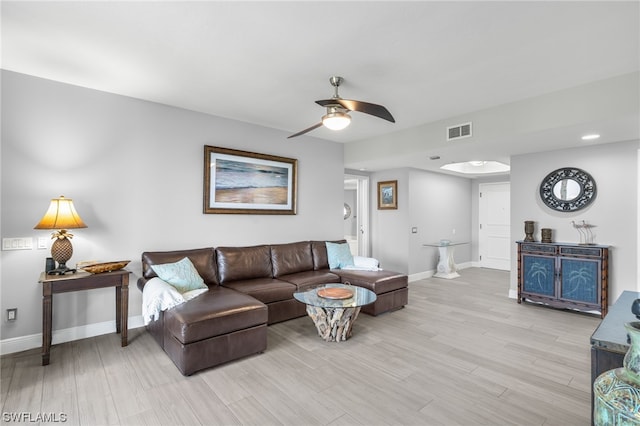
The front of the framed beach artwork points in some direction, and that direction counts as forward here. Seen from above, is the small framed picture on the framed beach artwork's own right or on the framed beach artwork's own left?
on the framed beach artwork's own left

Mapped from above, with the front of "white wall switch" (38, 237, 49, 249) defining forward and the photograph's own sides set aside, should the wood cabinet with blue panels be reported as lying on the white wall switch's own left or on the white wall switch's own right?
on the white wall switch's own left

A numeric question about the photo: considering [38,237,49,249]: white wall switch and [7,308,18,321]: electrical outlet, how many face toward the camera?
2

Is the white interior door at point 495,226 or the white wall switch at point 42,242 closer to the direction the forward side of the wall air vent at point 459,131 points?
the white wall switch

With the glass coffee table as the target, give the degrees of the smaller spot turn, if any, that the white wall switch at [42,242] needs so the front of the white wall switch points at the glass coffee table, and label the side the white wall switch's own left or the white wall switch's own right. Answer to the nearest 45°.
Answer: approximately 45° to the white wall switch's own left

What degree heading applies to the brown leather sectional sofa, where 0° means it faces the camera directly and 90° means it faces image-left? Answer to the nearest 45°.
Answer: approximately 315°

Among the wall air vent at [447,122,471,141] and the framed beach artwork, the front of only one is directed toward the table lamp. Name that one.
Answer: the wall air vent

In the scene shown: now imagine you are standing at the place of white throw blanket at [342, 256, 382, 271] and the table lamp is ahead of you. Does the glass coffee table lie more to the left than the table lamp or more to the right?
left

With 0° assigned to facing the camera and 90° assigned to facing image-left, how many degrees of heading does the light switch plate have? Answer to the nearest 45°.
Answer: approximately 0°
